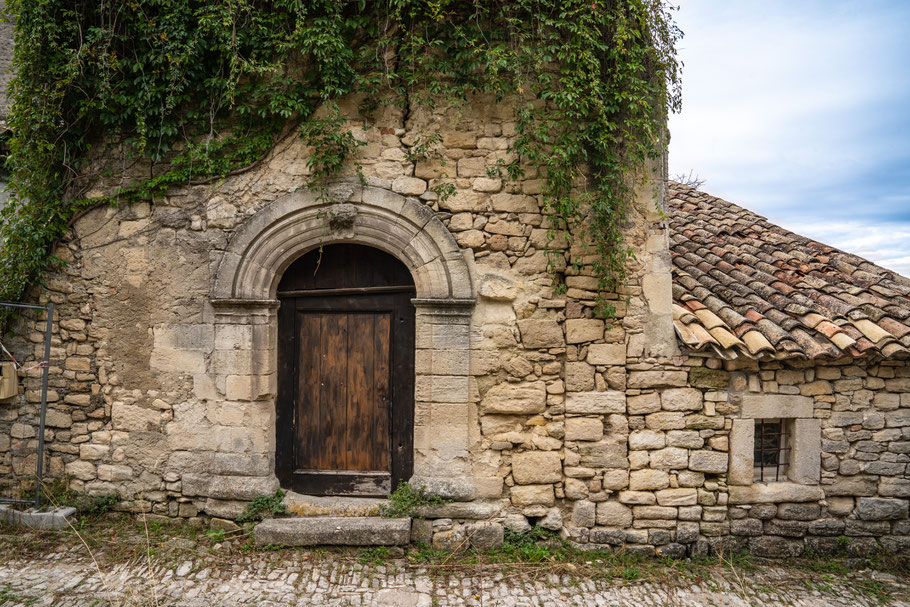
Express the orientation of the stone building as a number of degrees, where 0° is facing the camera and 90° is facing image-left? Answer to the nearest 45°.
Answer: approximately 0°
